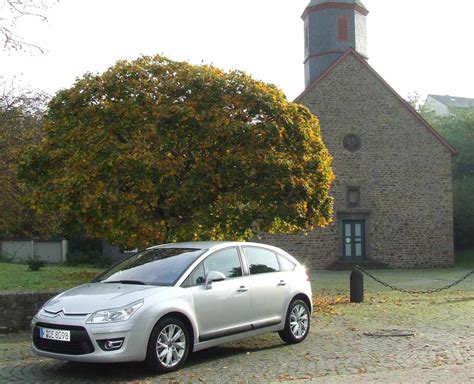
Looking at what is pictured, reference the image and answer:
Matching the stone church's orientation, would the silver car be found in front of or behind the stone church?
in front

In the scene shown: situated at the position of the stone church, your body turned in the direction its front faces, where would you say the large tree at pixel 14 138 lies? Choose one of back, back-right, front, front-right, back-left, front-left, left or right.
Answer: front-right

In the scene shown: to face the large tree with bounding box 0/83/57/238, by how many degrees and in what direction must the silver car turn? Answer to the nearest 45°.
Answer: approximately 135° to its right

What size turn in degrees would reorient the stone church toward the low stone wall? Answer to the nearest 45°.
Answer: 0° — it already faces it

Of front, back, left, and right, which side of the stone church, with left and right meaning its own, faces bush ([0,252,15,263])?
right

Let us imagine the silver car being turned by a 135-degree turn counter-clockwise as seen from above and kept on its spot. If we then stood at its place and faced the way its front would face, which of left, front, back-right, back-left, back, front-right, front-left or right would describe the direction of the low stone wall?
back-left

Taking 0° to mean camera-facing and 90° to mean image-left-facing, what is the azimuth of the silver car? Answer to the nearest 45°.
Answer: approximately 45°

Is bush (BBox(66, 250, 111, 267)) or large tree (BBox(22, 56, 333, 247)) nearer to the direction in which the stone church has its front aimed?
the large tree

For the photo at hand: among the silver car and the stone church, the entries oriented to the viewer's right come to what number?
0

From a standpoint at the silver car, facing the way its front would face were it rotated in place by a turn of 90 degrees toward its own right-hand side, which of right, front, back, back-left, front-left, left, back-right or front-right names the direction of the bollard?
right

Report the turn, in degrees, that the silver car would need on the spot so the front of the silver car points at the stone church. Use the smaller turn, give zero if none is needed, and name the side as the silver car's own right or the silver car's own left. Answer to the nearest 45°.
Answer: approximately 180°

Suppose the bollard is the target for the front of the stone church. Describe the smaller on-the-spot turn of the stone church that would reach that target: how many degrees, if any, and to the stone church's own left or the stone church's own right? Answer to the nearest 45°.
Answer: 0° — it already faces it
